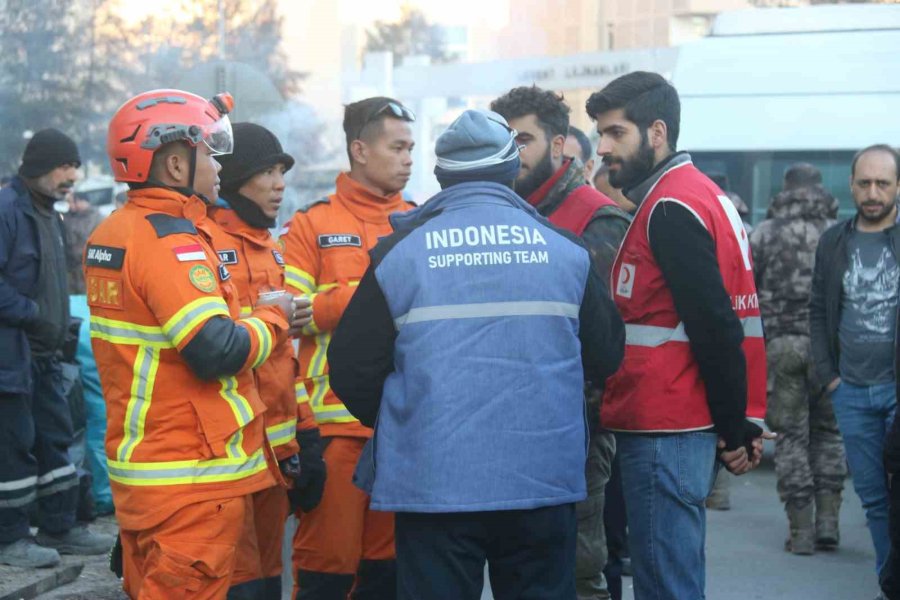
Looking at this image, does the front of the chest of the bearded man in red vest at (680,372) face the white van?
no

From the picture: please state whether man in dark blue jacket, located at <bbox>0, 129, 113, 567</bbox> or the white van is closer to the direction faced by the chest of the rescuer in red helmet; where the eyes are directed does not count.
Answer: the white van

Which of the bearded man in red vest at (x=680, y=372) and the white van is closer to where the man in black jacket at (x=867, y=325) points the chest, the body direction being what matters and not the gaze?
the bearded man in red vest

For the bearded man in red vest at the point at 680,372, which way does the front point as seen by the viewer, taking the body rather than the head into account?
to the viewer's left

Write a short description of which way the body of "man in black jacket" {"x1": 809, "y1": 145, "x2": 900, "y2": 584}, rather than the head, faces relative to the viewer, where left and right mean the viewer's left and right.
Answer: facing the viewer

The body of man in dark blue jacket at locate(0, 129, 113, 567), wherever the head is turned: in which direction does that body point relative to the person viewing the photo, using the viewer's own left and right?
facing to the right of the viewer

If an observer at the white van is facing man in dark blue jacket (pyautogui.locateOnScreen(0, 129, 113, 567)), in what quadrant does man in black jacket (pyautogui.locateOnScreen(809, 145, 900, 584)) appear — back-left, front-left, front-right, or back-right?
front-left

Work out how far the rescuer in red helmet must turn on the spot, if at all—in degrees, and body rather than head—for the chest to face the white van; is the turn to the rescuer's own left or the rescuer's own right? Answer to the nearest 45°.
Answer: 0° — they already face it

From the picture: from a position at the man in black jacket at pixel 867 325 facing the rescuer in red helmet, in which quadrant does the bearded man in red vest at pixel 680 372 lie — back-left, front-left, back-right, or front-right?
front-left

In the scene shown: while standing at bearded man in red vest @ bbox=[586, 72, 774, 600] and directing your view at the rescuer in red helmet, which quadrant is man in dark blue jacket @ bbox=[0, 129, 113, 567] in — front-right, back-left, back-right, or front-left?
front-right

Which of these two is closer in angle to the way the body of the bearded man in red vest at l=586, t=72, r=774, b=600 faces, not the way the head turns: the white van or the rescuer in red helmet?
the rescuer in red helmet

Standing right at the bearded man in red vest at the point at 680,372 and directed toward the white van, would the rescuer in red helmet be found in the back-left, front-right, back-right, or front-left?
back-left

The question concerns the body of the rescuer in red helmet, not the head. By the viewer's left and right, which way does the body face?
facing away from the viewer and to the right of the viewer

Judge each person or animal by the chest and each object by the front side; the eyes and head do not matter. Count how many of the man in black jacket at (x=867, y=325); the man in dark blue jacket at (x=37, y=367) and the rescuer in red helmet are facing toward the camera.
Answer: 1

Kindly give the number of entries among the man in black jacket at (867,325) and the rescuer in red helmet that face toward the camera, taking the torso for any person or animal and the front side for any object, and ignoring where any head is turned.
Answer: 1

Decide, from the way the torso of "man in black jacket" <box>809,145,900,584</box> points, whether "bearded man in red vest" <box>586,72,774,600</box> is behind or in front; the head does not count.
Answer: in front
